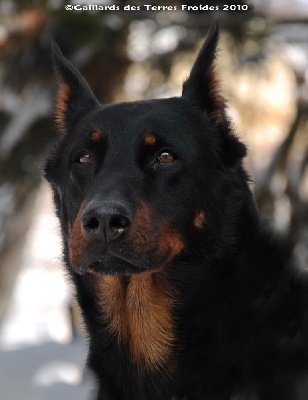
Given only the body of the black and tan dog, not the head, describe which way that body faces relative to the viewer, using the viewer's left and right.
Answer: facing the viewer and to the left of the viewer
